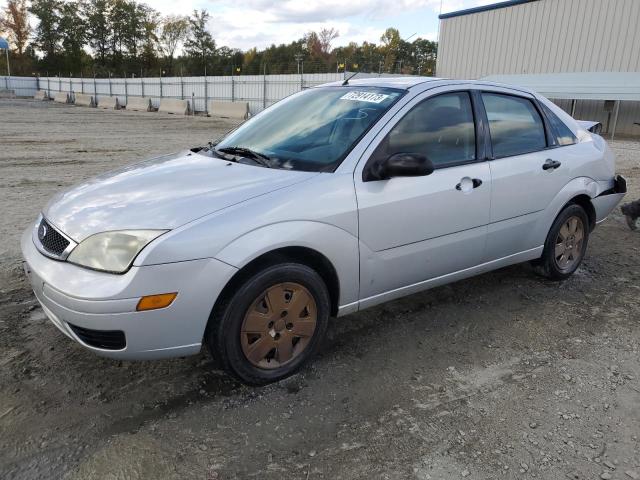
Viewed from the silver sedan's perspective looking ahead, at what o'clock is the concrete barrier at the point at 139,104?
The concrete barrier is roughly at 4 o'clock from the silver sedan.

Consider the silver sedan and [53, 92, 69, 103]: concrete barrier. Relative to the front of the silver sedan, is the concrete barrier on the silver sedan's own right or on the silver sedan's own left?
on the silver sedan's own right

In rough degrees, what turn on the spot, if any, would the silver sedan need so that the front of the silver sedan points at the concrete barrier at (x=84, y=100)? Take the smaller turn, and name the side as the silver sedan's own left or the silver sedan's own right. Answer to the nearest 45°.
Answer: approximately 90° to the silver sedan's own right

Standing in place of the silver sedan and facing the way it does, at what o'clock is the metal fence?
The metal fence is roughly at 4 o'clock from the silver sedan.

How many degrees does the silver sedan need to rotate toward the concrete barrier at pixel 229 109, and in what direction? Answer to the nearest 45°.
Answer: approximately 135° to its right

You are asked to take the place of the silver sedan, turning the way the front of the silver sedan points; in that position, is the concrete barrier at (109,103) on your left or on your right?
on your right

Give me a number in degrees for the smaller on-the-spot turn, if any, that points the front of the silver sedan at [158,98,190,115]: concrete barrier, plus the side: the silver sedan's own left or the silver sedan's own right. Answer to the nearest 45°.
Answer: approximately 135° to the silver sedan's own right
